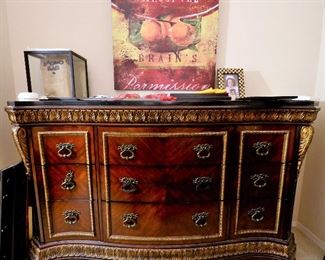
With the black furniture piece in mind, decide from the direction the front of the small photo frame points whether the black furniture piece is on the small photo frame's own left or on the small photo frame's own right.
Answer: on the small photo frame's own right

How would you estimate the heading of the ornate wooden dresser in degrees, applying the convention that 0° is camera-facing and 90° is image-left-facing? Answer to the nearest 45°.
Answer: approximately 0°

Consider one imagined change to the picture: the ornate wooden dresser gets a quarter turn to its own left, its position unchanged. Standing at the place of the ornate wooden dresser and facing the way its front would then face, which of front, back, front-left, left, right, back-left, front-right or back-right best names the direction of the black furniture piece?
back

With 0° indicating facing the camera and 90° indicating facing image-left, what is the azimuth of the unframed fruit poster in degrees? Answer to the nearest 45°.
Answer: approximately 0°

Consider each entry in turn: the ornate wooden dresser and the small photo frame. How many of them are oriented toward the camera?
2

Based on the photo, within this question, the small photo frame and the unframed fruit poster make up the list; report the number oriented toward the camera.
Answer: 2
